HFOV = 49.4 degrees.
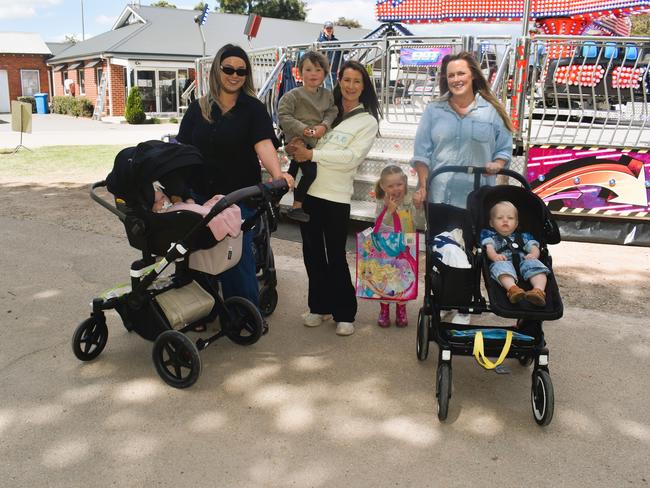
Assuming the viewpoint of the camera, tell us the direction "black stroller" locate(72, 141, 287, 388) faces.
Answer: facing away from the viewer and to the left of the viewer

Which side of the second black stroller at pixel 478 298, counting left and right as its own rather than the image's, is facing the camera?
front

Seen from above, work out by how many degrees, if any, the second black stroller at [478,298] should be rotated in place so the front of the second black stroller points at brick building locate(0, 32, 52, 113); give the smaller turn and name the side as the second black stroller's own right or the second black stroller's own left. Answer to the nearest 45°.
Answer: approximately 135° to the second black stroller's own right

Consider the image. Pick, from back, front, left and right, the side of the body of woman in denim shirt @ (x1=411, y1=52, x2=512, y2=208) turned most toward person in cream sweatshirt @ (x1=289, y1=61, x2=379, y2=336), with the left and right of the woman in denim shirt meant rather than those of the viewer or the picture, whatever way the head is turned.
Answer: right

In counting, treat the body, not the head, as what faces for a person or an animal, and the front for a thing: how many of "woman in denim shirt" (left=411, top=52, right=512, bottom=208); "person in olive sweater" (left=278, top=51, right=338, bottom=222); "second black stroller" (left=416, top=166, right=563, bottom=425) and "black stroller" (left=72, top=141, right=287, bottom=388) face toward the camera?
3

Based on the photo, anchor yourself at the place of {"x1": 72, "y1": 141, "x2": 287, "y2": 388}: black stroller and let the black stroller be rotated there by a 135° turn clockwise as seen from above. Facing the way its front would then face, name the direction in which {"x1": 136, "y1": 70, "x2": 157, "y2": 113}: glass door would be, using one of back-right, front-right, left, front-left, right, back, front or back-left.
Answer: left

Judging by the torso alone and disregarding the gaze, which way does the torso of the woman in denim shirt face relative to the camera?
toward the camera

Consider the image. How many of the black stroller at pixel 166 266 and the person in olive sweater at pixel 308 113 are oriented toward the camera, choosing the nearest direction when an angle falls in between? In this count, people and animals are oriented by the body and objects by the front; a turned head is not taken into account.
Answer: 1

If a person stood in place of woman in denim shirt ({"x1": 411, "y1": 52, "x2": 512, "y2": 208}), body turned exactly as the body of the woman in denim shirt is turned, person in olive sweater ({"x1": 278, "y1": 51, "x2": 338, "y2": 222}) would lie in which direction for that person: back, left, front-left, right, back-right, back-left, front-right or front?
right

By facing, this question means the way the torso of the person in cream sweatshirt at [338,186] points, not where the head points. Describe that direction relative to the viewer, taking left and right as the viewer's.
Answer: facing the viewer and to the left of the viewer

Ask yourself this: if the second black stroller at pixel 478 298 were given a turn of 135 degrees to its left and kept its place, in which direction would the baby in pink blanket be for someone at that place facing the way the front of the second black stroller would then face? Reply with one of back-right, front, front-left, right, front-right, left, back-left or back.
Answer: back-left
